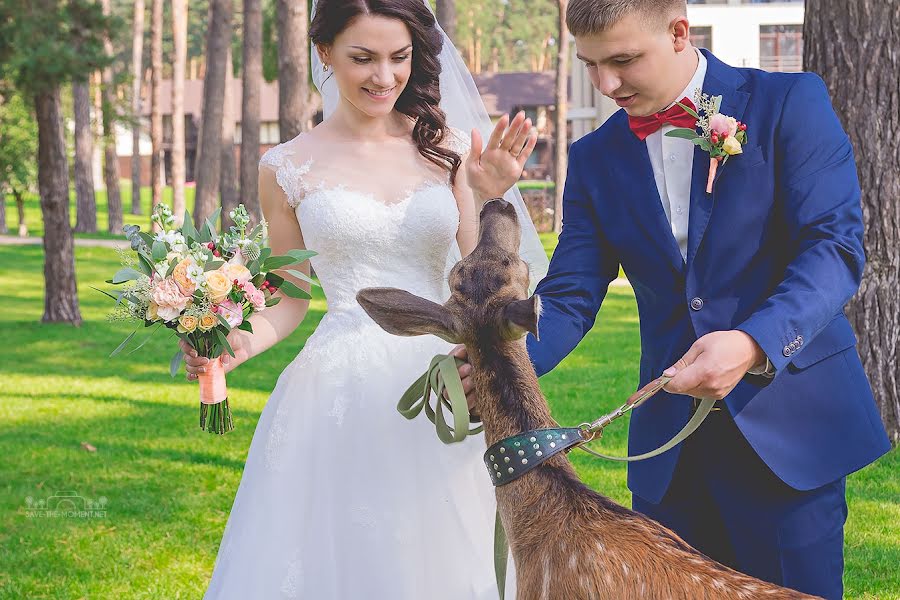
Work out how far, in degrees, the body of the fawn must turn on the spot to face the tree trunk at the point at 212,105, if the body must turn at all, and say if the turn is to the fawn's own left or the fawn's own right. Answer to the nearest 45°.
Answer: approximately 45° to the fawn's own right

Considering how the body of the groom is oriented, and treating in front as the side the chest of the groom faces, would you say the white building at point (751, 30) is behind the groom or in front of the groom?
behind

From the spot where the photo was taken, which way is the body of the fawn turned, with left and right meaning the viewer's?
facing away from the viewer and to the left of the viewer

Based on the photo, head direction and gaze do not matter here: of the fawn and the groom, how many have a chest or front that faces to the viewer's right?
0

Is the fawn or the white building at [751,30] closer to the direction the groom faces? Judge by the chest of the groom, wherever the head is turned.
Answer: the fawn

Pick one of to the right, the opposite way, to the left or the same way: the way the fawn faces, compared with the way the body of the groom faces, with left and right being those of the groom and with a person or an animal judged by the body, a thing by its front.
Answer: to the right

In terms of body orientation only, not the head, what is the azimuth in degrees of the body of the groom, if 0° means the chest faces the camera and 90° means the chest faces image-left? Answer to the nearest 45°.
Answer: approximately 45°
